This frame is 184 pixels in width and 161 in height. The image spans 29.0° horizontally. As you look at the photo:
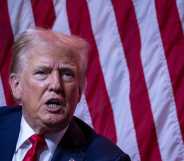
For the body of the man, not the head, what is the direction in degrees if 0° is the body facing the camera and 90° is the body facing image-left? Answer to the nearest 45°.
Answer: approximately 0°

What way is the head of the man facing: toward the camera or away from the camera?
toward the camera
